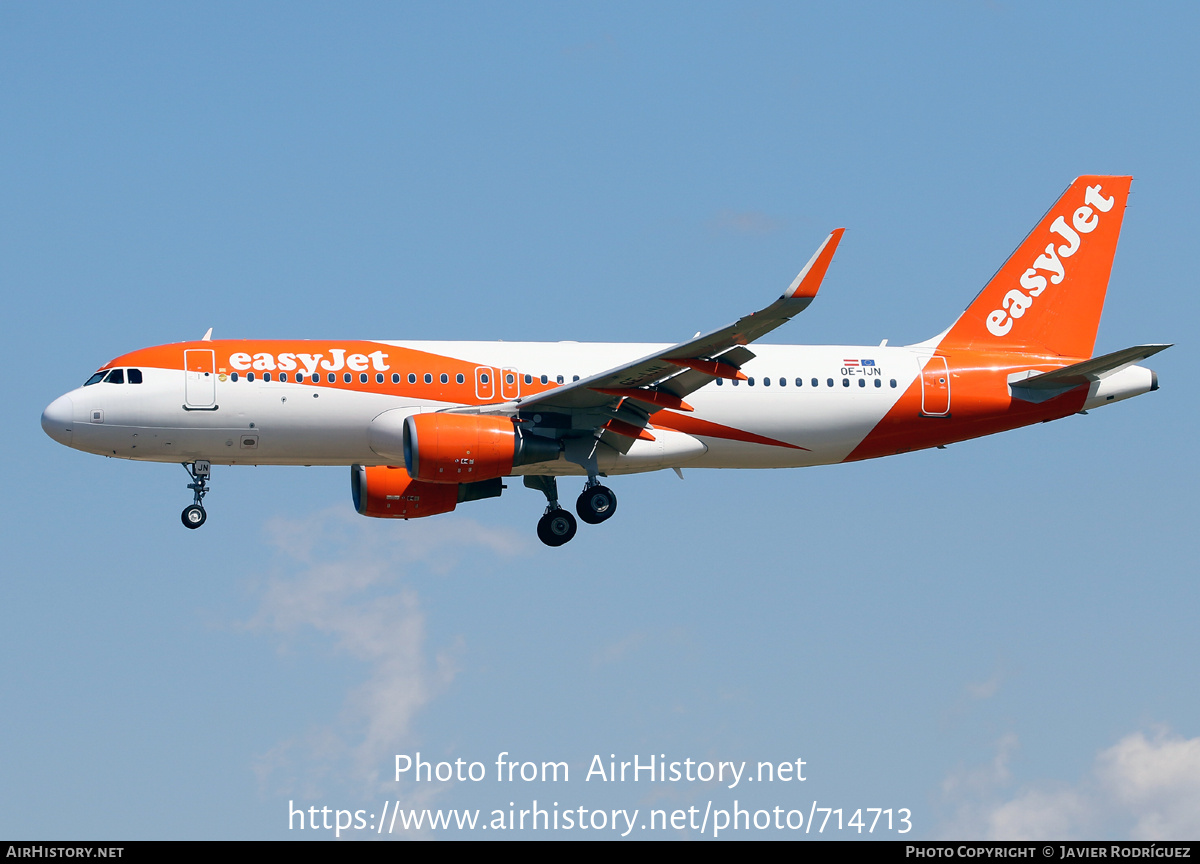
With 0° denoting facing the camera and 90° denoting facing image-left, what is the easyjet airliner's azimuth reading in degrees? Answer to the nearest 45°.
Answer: approximately 90°
